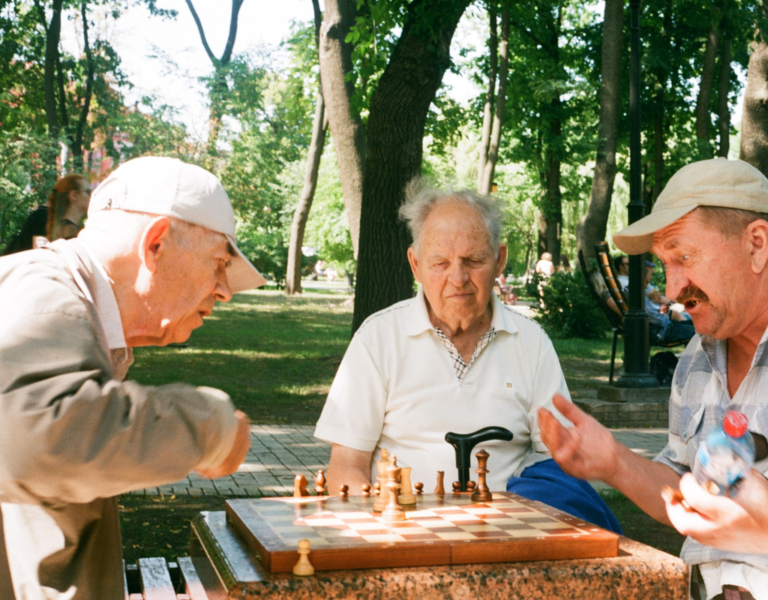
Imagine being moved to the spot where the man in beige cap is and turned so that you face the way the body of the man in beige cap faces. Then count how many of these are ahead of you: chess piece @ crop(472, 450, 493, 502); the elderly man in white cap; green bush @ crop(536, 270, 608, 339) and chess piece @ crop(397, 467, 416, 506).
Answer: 3

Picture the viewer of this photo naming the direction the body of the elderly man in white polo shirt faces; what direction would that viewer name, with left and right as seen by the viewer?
facing the viewer

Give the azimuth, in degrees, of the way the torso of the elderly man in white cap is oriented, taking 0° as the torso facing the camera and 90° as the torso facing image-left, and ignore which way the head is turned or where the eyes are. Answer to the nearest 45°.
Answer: approximately 270°

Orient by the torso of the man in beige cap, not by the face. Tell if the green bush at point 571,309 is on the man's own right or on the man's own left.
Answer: on the man's own right

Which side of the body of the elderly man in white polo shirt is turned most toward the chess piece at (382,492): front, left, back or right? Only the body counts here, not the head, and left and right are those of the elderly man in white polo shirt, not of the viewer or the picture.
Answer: front

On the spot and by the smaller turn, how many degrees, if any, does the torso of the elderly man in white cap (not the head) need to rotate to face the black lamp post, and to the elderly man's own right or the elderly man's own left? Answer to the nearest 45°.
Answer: approximately 45° to the elderly man's own left

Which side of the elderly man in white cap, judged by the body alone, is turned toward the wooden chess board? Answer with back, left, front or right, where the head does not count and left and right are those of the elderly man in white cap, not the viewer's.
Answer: front

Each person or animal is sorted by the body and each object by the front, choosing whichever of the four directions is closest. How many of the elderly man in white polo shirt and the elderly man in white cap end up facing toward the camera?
1

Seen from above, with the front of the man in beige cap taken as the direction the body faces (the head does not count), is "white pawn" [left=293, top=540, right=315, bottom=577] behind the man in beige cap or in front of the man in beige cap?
in front

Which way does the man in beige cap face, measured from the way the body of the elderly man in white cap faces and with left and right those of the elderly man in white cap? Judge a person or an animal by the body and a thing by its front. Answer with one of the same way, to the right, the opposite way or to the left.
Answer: the opposite way

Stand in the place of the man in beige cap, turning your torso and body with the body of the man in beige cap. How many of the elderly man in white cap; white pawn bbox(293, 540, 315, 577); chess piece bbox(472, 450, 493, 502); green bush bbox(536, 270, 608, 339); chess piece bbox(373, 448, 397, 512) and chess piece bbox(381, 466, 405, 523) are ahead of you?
5

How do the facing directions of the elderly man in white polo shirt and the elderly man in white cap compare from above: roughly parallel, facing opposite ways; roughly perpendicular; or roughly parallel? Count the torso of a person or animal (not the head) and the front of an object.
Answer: roughly perpendicular

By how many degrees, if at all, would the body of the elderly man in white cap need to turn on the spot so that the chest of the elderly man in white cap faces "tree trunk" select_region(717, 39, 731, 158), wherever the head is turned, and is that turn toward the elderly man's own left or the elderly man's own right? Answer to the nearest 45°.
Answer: approximately 45° to the elderly man's own left

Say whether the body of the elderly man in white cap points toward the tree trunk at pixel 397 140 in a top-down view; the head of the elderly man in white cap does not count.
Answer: no

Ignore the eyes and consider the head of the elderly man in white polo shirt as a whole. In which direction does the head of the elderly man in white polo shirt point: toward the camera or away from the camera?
toward the camera

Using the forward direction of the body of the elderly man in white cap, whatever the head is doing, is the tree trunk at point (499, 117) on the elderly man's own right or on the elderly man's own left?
on the elderly man's own left
